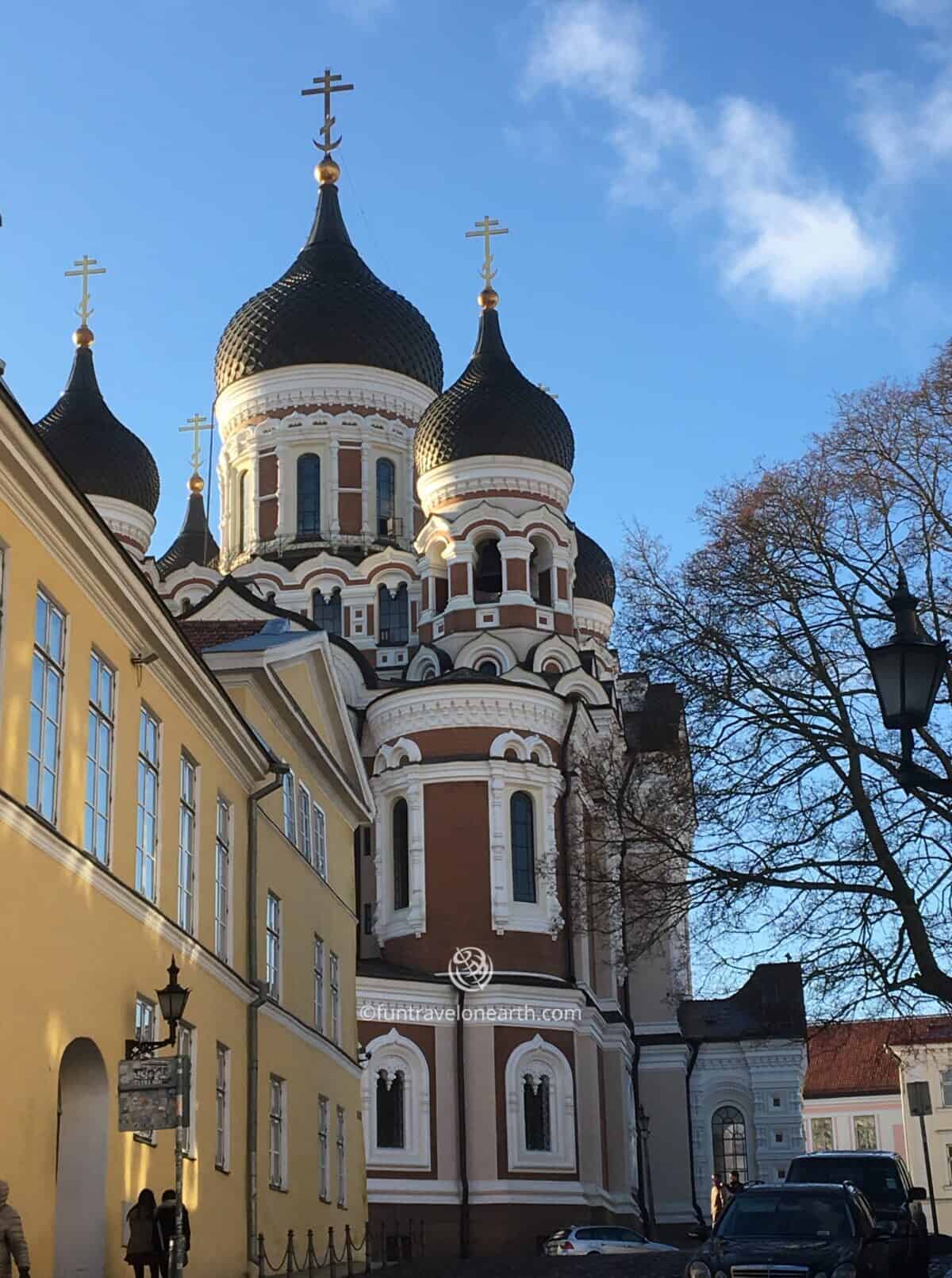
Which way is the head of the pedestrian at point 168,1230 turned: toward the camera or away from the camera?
away from the camera

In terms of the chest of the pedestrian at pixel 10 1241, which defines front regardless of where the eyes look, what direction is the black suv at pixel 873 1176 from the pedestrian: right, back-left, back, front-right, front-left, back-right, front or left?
front-right

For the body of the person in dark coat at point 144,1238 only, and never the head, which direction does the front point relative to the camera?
away from the camera

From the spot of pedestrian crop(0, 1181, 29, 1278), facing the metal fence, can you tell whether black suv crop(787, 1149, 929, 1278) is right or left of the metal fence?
right

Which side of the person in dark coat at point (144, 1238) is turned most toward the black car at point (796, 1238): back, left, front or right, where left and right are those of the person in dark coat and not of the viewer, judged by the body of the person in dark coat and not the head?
right

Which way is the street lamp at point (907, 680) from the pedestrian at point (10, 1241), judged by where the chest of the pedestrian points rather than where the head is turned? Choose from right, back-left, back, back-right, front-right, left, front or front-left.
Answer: back-right

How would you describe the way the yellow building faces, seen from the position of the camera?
facing the viewer and to the right of the viewer

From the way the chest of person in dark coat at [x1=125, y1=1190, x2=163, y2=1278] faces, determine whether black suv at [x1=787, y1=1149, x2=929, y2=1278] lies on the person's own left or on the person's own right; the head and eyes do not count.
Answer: on the person's own right

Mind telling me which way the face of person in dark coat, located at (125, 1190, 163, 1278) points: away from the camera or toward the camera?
away from the camera

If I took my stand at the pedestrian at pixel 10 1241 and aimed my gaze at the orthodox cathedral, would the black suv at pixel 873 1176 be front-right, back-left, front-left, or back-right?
front-right

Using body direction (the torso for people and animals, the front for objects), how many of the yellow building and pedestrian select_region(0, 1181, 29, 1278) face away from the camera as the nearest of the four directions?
1

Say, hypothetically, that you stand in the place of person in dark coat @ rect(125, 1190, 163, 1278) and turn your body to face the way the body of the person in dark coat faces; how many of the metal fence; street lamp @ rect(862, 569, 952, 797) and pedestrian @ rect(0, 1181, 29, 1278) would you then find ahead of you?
1

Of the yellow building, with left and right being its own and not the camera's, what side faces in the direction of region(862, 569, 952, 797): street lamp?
front

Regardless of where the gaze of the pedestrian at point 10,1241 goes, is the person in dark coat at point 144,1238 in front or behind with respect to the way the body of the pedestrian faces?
in front

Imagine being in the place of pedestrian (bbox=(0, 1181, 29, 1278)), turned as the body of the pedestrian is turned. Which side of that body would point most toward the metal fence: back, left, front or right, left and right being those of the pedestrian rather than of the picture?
front

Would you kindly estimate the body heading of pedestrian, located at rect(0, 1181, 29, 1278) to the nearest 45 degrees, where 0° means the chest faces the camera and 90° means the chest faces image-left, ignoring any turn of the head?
approximately 180°

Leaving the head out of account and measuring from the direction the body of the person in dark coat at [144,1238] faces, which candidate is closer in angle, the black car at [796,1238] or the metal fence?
the metal fence
